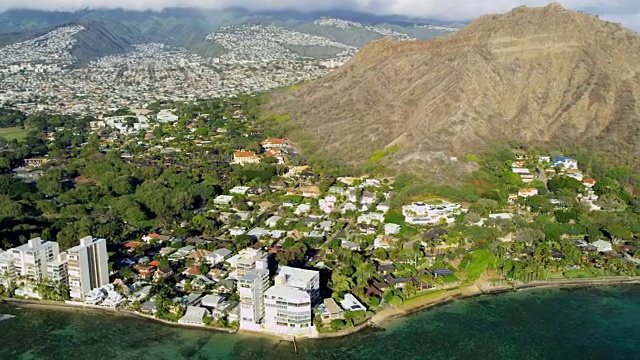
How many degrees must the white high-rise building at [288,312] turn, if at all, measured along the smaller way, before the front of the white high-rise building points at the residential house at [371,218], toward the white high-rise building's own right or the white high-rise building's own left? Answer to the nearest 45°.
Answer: approximately 180°

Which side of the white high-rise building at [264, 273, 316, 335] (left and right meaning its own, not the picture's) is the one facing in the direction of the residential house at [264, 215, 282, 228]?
back

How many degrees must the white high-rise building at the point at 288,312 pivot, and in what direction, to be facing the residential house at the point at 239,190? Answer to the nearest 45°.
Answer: approximately 180°

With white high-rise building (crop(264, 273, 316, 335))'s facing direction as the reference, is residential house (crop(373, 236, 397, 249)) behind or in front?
behind

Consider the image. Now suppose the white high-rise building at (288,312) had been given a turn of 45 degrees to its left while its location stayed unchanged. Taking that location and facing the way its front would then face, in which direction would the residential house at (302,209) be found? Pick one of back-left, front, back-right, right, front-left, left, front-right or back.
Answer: back-left

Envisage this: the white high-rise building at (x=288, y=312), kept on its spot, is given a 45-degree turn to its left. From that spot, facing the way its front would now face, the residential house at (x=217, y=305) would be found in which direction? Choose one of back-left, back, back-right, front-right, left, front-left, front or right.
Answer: back

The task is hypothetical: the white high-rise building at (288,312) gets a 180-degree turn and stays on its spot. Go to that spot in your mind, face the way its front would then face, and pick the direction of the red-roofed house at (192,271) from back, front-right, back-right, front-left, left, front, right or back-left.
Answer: front-left

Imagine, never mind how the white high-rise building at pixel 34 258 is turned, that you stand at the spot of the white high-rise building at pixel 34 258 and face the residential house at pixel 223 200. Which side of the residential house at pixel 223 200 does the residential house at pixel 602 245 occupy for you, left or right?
right

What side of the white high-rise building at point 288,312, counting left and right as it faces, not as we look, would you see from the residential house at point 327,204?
back

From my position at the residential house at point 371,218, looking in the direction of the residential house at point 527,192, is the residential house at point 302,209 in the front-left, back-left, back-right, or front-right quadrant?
back-left

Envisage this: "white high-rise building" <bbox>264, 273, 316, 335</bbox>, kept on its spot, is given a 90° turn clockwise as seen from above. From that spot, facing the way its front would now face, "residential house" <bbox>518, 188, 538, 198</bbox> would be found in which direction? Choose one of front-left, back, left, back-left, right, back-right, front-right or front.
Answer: back-right

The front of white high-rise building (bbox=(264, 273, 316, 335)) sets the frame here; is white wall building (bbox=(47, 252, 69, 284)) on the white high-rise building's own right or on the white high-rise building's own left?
on the white high-rise building's own right

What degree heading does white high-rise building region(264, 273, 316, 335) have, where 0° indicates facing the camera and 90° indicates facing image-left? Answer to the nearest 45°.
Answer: approximately 0°

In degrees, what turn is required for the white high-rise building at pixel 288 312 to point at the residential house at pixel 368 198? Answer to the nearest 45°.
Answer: approximately 180°

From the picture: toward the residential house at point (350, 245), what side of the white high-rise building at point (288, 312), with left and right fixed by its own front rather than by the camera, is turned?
back
